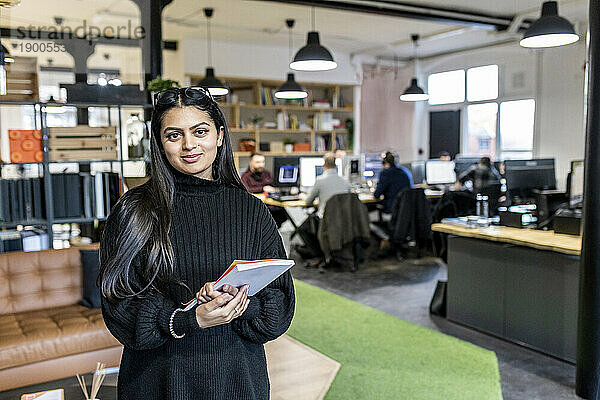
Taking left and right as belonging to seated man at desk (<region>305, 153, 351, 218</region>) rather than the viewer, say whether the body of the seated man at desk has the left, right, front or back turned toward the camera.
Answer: back

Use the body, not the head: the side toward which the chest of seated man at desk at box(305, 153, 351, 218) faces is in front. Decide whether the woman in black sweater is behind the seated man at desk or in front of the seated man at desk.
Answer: behind

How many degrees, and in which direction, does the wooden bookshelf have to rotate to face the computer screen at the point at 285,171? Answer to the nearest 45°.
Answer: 0° — it already faces it

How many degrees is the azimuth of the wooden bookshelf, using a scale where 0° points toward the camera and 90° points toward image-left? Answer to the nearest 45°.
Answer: approximately 0°

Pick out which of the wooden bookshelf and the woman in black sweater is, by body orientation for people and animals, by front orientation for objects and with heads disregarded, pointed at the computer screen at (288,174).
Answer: the wooden bookshelf

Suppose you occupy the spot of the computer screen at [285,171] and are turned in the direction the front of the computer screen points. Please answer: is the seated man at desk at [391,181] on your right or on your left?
on your left
